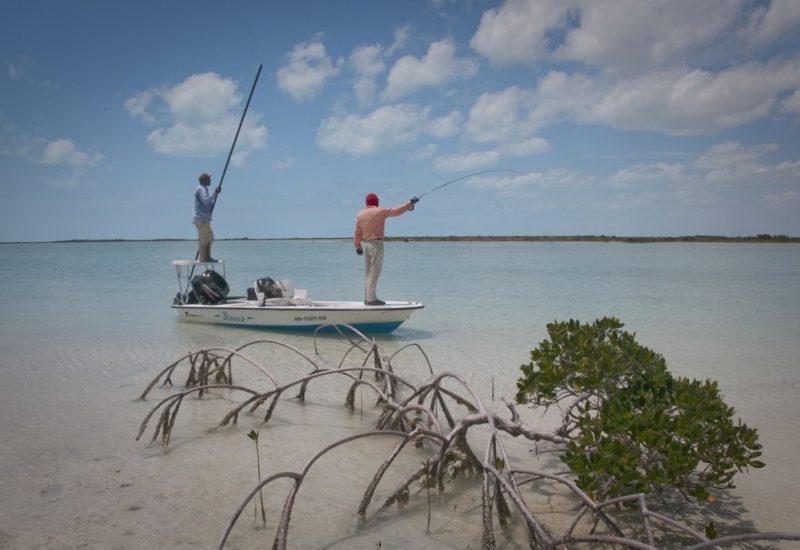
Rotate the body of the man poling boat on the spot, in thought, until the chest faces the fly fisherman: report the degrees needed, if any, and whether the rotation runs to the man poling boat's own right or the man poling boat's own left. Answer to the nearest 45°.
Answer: approximately 45° to the man poling boat's own right

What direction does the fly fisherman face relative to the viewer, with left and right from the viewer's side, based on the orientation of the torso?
facing away from the viewer and to the right of the viewer

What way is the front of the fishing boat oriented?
to the viewer's right

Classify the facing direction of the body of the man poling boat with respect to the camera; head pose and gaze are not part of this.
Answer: to the viewer's right

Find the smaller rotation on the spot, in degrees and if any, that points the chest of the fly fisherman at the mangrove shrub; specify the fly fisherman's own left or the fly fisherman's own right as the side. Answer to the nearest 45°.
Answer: approximately 135° to the fly fisherman's own right

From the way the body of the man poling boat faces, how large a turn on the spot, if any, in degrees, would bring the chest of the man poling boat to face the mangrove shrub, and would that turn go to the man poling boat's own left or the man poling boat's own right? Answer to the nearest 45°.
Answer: approximately 90° to the man poling boat's own right

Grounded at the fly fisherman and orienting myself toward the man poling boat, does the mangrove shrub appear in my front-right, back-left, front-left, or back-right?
back-left

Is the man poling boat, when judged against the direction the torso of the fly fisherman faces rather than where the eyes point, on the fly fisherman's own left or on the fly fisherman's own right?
on the fly fisherman's own left

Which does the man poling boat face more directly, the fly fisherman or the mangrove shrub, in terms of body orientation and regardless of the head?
the fly fisherman
